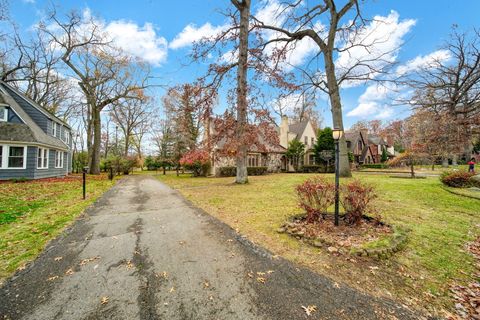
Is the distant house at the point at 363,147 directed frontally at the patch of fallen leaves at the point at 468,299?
yes

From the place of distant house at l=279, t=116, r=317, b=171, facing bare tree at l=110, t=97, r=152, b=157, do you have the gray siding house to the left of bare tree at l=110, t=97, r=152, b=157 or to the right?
left

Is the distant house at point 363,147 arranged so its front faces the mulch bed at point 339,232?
yes

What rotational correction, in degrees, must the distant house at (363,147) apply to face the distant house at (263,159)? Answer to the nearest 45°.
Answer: approximately 45° to its right

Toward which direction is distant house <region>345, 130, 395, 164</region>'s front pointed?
toward the camera

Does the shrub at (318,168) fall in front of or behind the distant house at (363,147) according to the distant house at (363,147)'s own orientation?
in front

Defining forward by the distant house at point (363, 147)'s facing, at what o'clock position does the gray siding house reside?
The gray siding house is roughly at 1 o'clock from the distant house.

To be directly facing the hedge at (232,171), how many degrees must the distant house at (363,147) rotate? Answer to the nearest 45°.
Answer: approximately 45° to its right

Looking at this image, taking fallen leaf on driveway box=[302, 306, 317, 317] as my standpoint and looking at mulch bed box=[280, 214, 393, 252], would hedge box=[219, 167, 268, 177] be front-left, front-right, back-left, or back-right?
front-left

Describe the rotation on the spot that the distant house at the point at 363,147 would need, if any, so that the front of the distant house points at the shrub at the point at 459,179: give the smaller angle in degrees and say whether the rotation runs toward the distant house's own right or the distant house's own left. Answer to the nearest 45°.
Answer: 0° — it already faces it

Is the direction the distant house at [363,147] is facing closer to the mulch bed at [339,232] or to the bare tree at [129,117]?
the mulch bed

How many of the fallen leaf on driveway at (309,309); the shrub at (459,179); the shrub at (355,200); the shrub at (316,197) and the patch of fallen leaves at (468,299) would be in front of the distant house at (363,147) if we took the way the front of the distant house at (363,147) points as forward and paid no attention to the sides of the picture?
5

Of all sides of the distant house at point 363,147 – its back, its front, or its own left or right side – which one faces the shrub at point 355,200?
front

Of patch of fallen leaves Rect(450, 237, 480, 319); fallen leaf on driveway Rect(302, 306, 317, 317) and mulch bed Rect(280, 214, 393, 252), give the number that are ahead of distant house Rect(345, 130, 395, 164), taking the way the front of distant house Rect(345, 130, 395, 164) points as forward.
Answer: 3

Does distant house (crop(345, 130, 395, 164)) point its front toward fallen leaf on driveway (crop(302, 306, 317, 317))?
yes

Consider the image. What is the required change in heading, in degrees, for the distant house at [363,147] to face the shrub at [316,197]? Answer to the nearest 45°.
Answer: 0° — it already faces it
